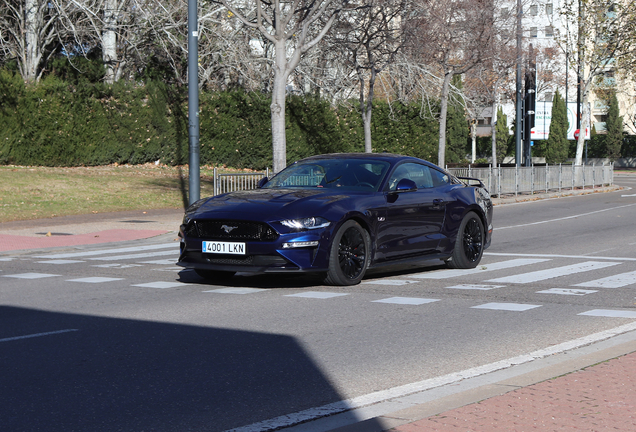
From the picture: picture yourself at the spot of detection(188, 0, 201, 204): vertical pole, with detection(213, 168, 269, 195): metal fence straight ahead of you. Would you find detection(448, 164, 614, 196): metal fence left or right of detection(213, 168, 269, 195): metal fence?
right

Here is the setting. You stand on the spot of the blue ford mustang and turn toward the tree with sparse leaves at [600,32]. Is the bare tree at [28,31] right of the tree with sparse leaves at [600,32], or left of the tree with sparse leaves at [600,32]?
left

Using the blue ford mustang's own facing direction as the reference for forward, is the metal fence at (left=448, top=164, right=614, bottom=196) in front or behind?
behind

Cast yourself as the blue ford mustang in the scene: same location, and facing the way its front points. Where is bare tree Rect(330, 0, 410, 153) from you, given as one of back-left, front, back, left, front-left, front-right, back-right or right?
back-right

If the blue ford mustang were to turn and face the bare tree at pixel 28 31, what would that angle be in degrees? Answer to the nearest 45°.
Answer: approximately 90° to its right

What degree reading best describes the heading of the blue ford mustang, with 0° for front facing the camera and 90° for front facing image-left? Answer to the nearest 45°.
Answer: approximately 45°

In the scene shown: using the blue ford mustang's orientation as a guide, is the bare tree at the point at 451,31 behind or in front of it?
behind

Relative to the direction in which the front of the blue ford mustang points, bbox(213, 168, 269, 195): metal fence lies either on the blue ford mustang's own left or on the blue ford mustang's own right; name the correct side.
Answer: on the blue ford mustang's own right

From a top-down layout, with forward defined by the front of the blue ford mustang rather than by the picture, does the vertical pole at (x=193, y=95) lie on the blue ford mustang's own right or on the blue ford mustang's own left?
on the blue ford mustang's own right

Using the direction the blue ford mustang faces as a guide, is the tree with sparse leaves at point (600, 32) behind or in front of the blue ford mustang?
behind
